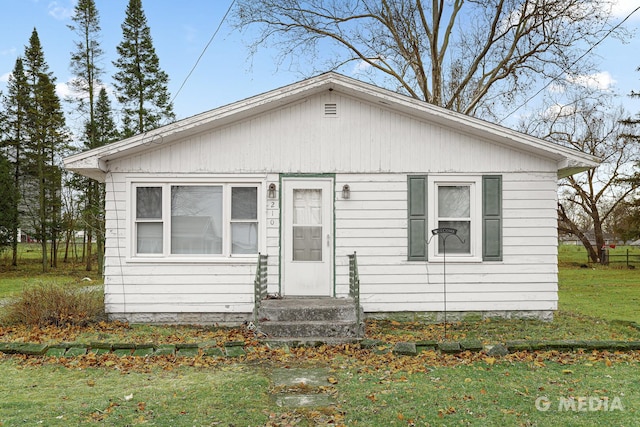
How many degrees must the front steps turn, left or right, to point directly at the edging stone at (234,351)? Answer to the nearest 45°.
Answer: approximately 45° to its right

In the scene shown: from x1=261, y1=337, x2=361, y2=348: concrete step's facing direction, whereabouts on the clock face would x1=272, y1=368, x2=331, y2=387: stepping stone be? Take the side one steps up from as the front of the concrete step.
The stepping stone is roughly at 12 o'clock from the concrete step.

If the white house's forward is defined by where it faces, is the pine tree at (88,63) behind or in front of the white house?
behind

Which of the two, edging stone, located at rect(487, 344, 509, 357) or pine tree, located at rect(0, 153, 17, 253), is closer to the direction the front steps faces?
the edging stone

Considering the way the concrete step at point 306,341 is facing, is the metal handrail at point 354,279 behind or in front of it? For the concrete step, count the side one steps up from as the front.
behind

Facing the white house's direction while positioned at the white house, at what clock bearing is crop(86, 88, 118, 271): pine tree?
The pine tree is roughly at 5 o'clock from the white house.

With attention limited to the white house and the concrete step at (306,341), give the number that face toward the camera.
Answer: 2

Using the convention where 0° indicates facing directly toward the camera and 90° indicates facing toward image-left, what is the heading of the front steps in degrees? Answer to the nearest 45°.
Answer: approximately 0°

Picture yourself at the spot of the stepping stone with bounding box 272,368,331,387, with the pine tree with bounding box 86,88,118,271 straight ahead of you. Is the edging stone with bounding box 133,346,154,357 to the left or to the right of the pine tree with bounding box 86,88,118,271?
left

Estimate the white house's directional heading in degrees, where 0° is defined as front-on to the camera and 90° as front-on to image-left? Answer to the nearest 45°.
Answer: approximately 0°

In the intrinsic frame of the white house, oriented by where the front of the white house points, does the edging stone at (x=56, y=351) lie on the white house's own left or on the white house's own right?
on the white house's own right
